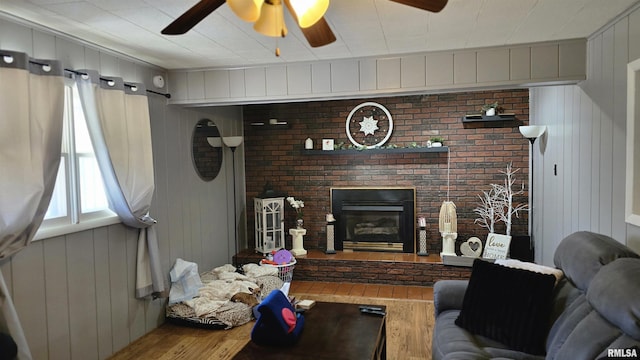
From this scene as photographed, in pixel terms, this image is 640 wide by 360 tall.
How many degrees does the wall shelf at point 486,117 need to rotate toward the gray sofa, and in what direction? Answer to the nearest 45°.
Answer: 0° — it already faces it

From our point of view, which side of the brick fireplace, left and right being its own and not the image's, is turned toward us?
front

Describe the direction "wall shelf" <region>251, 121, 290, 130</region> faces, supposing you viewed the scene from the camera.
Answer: facing the viewer

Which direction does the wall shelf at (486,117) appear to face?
toward the camera

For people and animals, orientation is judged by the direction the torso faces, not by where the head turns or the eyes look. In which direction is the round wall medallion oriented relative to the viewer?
toward the camera

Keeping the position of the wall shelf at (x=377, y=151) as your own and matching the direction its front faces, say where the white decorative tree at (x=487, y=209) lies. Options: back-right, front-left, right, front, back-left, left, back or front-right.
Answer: left

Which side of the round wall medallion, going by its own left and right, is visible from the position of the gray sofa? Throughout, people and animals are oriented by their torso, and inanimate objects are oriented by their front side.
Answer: front

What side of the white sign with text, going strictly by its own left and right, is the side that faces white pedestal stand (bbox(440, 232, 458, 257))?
right
